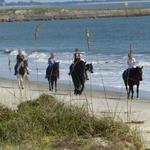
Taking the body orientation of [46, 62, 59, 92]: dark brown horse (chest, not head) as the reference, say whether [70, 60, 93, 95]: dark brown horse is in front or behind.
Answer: in front

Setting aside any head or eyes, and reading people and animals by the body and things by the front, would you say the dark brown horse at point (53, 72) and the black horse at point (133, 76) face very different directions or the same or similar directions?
same or similar directions

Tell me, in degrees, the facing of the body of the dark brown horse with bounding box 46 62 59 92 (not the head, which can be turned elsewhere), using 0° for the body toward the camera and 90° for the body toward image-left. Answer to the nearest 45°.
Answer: approximately 315°

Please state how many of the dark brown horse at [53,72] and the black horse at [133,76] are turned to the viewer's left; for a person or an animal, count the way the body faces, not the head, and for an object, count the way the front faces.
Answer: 0
